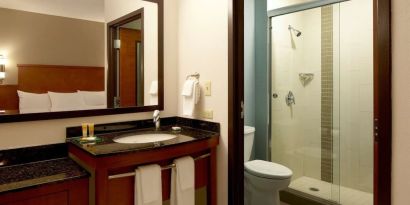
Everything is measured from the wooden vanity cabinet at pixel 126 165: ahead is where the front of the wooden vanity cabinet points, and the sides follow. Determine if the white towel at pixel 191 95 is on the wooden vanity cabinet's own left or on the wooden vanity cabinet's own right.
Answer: on the wooden vanity cabinet's own left

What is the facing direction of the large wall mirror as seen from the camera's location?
facing the viewer and to the right of the viewer

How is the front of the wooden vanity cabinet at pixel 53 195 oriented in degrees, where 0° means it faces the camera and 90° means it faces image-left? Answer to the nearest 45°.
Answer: approximately 315°

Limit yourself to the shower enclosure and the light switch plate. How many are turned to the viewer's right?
0

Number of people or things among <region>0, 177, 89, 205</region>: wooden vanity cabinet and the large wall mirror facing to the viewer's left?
0

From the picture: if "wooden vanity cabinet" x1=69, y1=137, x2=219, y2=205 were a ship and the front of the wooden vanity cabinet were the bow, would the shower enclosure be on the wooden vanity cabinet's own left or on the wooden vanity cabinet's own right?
on the wooden vanity cabinet's own left

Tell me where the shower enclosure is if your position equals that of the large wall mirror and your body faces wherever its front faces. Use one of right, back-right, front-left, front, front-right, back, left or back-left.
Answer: front-left

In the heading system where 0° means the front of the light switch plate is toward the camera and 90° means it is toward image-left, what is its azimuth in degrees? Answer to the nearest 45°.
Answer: approximately 45°
